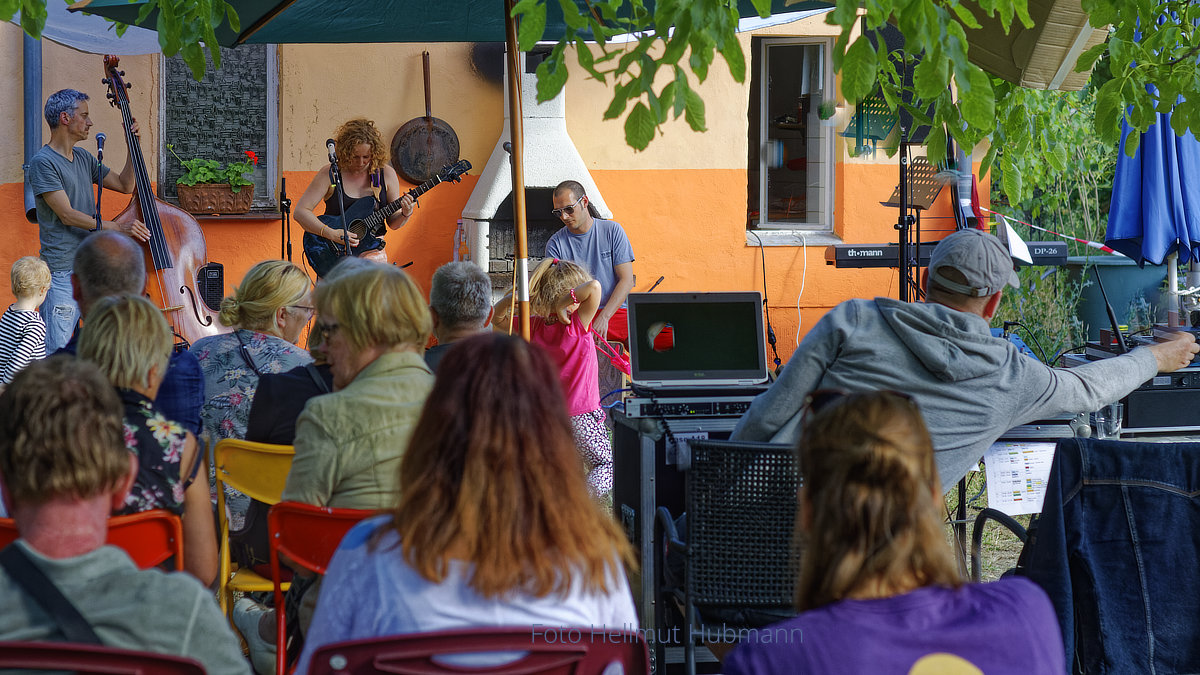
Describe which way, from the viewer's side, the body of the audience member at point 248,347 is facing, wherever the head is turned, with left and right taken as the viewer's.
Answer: facing away from the viewer and to the right of the viewer

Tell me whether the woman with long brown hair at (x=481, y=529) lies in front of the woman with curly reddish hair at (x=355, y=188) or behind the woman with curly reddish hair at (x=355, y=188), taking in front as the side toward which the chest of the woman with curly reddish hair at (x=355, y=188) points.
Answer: in front

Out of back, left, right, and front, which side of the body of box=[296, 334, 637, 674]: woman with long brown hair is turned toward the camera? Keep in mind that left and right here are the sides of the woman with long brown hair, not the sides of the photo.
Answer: back

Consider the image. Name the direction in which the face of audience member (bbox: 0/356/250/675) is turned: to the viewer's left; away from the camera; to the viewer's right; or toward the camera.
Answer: away from the camera

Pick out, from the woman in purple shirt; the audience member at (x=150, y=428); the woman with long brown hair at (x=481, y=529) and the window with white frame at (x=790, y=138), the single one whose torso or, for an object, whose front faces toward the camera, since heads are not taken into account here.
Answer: the window with white frame

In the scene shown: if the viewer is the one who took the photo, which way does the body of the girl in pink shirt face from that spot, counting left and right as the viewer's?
facing away from the viewer and to the right of the viewer

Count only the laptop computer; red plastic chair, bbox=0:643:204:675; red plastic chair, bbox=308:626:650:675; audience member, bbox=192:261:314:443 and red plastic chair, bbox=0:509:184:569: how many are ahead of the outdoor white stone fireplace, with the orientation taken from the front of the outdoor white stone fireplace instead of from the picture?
5

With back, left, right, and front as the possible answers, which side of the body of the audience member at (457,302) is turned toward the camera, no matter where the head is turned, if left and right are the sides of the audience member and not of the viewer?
back

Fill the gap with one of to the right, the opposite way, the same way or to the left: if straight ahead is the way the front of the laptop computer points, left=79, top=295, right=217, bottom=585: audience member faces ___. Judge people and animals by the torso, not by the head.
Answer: the opposite way

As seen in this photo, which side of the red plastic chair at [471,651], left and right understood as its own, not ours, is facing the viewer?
back

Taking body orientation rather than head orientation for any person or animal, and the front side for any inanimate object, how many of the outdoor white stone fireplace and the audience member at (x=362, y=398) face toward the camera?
1

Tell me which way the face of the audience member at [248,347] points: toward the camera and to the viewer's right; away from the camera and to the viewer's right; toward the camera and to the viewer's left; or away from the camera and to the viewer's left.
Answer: away from the camera and to the viewer's right

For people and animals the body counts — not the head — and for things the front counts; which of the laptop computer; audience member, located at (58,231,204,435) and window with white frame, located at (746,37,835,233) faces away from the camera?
the audience member

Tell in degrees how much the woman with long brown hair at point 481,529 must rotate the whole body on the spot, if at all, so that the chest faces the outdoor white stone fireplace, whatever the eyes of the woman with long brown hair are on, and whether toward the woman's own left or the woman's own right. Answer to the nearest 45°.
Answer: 0° — they already face it

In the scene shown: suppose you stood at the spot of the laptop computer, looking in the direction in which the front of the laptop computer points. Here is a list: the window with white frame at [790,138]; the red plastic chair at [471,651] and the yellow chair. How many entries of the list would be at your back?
1
